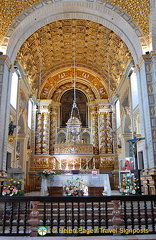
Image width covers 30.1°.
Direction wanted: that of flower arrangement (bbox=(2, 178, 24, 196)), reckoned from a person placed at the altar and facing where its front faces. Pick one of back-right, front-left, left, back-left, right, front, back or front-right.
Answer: front-right

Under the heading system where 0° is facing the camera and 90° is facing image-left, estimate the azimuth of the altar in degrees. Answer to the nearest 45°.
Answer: approximately 0°

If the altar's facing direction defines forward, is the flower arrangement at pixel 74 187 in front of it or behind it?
in front
